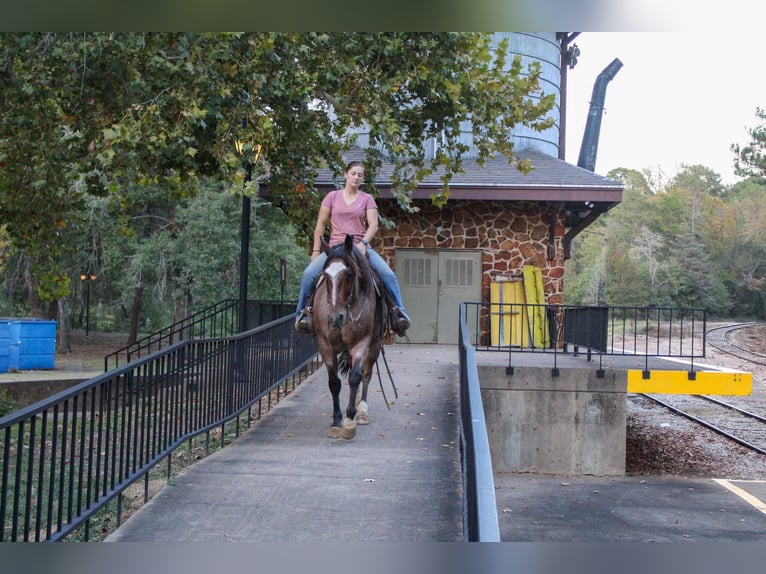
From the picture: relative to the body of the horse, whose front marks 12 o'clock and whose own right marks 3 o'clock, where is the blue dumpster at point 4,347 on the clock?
The blue dumpster is roughly at 5 o'clock from the horse.

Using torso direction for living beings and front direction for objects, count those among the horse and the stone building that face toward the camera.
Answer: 2

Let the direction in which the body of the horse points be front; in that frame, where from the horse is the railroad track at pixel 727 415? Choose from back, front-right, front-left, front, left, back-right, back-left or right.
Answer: back-left

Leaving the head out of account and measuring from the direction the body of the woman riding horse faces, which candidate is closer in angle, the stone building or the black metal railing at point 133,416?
the black metal railing

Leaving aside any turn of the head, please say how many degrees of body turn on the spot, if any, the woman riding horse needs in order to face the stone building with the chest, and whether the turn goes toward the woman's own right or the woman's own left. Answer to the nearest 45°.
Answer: approximately 180°

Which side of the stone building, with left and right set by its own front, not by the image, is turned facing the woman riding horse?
front

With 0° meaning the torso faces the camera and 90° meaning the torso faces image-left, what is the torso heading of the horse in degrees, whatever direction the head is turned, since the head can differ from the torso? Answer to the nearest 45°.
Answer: approximately 0°

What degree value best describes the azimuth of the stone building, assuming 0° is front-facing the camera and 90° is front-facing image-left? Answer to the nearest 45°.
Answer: approximately 0°

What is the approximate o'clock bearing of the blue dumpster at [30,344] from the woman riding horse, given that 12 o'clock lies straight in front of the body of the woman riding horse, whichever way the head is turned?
The blue dumpster is roughly at 5 o'clock from the woman riding horse.

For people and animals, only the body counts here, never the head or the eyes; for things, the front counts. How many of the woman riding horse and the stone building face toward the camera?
2

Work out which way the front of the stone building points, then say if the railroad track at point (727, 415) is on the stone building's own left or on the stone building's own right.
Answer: on the stone building's own left
